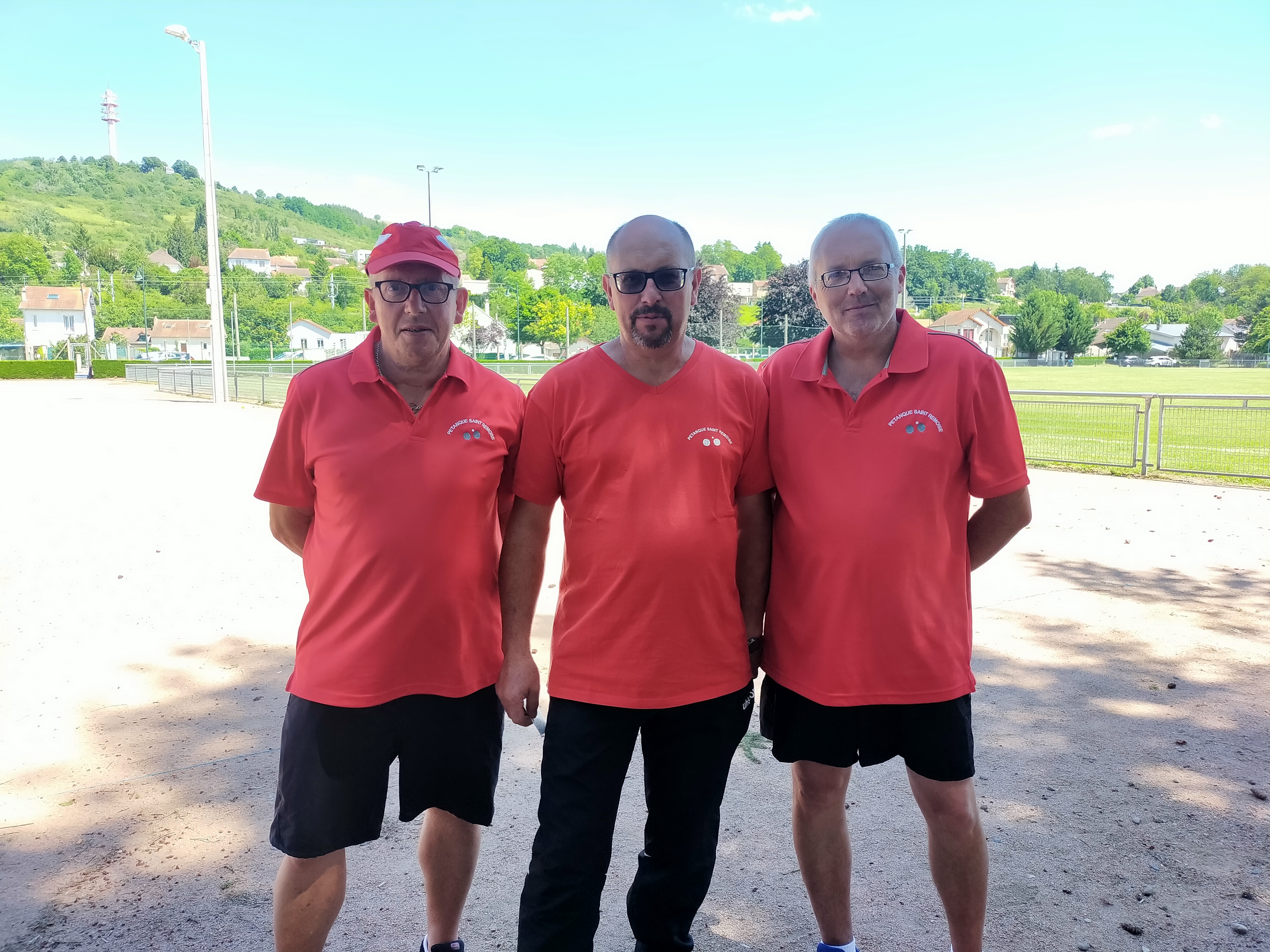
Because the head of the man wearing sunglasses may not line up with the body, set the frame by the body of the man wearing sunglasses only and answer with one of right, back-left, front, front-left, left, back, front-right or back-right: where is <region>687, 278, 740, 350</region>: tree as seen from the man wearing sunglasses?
back

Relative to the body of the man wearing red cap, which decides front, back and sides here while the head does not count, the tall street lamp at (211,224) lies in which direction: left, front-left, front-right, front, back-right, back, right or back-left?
back

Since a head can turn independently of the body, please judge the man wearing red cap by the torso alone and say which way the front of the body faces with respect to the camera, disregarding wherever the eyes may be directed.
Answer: toward the camera

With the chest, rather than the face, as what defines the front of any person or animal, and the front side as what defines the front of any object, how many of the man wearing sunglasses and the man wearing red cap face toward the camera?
2

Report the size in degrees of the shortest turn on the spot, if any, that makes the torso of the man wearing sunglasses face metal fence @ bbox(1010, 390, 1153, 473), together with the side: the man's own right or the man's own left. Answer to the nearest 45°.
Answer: approximately 135° to the man's own left

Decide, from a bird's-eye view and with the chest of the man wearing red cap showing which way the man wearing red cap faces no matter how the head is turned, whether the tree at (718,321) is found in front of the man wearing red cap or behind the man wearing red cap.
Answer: behind

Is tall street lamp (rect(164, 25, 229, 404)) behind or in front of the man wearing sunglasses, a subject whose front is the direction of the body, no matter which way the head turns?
behind

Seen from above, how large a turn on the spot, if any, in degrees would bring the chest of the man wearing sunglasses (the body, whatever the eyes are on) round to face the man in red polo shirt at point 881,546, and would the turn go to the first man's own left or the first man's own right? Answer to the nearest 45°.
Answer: approximately 90° to the first man's own left

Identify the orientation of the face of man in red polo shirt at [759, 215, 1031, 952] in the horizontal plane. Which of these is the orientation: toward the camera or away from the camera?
toward the camera

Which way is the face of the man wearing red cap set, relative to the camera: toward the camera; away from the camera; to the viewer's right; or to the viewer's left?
toward the camera

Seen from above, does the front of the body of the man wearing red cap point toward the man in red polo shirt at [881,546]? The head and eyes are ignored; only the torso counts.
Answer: no

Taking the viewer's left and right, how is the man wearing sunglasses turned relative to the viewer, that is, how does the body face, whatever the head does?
facing the viewer

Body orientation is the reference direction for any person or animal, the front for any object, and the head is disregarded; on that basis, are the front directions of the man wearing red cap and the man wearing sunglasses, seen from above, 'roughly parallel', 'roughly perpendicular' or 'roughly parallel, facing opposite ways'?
roughly parallel

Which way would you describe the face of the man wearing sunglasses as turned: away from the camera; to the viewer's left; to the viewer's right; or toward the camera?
toward the camera
